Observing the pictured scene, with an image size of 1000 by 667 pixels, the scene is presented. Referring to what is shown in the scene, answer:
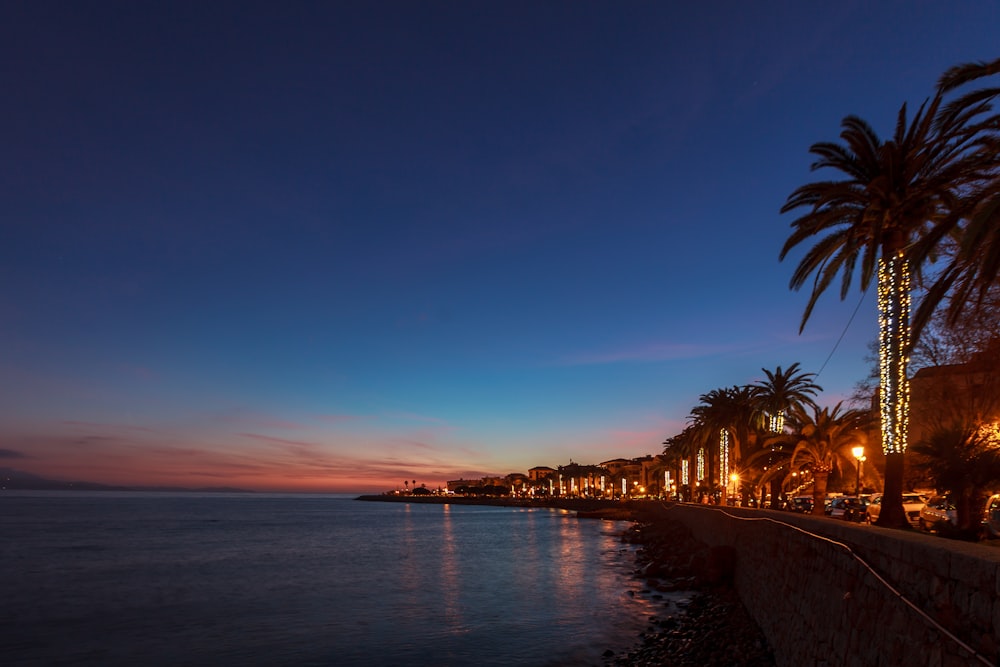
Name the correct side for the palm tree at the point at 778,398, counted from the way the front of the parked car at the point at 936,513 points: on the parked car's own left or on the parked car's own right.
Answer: on the parked car's own right

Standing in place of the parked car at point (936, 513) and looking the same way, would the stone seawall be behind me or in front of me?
in front

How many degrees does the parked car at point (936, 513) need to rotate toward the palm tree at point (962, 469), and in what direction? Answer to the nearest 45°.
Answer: approximately 45° to its left

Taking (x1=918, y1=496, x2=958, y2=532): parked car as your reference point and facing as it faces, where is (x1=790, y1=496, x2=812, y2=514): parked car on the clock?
(x1=790, y1=496, x2=812, y2=514): parked car is roughly at 4 o'clock from (x1=918, y1=496, x2=958, y2=532): parked car.

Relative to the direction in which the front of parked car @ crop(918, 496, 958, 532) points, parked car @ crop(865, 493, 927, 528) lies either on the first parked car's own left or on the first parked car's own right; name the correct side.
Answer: on the first parked car's own right

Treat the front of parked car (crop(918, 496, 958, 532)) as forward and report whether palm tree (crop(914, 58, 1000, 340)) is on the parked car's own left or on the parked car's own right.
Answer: on the parked car's own left
